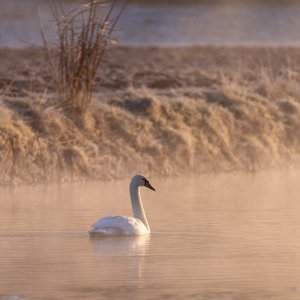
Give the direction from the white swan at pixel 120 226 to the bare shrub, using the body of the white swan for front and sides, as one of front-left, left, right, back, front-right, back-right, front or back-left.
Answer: left

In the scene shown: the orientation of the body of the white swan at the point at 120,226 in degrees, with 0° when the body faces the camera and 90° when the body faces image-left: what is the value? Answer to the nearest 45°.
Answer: approximately 270°
